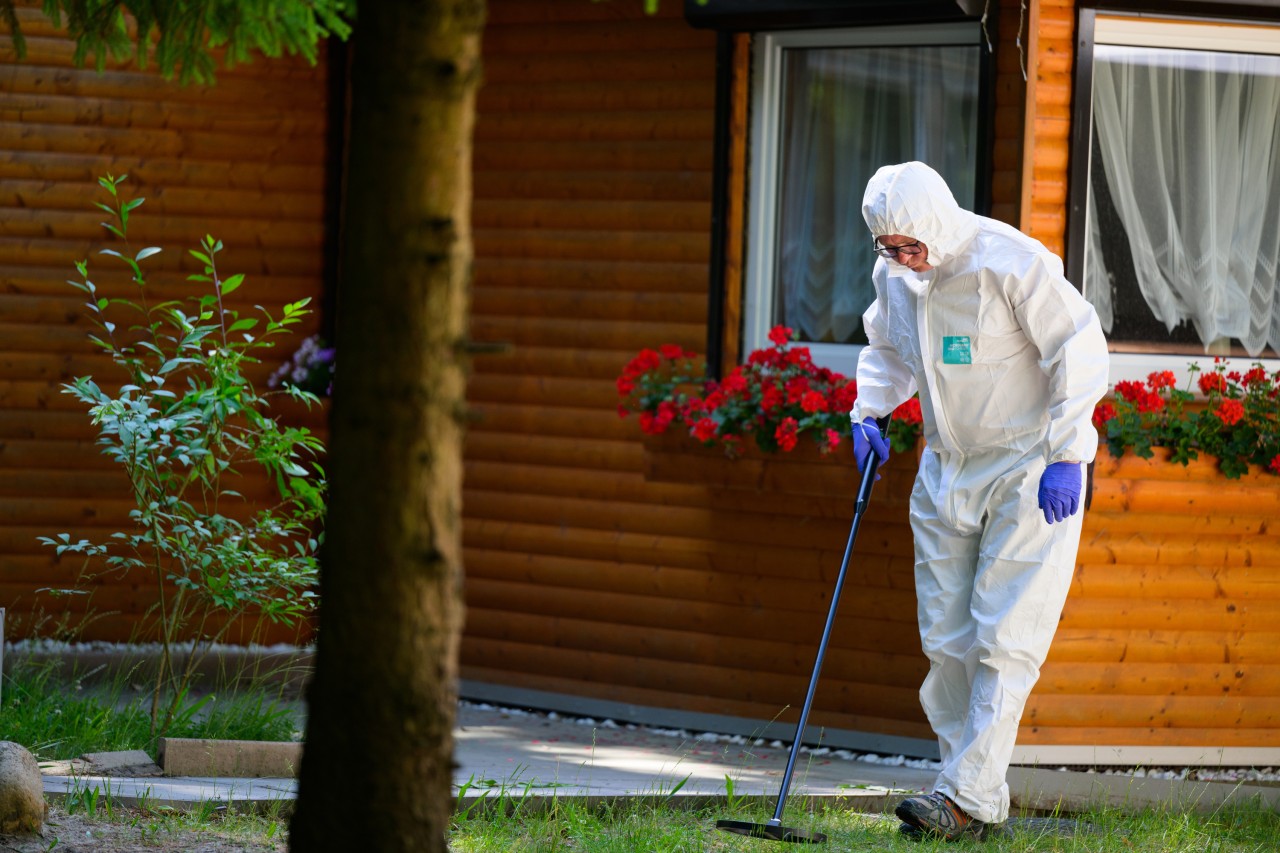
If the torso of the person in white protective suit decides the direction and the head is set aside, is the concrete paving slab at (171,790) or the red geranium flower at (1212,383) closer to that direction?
the concrete paving slab

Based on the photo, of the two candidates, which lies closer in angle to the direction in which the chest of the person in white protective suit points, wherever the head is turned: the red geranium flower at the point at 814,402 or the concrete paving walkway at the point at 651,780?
the concrete paving walkway

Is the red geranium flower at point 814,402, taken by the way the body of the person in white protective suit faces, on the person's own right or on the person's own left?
on the person's own right

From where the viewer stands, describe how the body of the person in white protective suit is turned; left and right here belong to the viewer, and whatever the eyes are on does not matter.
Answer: facing the viewer and to the left of the viewer

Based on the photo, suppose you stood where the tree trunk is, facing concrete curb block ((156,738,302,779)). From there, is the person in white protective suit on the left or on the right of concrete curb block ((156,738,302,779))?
right

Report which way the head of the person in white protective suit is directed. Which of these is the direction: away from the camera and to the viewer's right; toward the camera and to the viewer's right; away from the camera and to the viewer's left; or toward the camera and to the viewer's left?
toward the camera and to the viewer's left

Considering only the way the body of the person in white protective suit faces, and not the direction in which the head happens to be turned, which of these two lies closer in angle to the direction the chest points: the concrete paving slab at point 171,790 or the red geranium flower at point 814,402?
the concrete paving slab

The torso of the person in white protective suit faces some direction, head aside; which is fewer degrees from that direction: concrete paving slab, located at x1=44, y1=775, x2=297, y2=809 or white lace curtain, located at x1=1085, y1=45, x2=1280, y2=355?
the concrete paving slab

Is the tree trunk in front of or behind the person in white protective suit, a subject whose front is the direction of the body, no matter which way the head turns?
in front

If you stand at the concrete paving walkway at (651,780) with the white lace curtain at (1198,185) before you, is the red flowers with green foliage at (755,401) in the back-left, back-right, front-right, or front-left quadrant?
front-left

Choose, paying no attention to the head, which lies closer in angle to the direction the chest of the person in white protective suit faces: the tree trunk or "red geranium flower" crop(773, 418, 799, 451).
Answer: the tree trunk

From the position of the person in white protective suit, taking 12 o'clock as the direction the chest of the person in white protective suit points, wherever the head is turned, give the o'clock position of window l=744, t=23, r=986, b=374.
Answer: The window is roughly at 4 o'clock from the person in white protective suit.

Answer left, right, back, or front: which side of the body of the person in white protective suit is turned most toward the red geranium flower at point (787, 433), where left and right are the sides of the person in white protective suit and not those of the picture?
right
